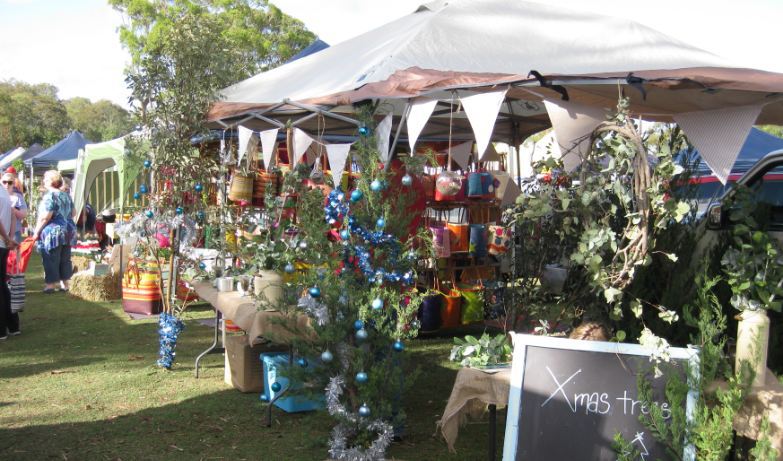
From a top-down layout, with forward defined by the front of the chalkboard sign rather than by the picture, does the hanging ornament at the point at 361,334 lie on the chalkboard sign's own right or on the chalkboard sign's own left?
on the chalkboard sign's own right

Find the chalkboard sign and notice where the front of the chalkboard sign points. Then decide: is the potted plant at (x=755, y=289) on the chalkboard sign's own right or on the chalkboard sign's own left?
on the chalkboard sign's own left

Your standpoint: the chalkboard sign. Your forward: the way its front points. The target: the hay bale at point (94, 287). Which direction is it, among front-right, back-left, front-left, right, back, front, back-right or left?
back-right

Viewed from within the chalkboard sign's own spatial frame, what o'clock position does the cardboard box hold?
The cardboard box is roughly at 4 o'clock from the chalkboard sign.

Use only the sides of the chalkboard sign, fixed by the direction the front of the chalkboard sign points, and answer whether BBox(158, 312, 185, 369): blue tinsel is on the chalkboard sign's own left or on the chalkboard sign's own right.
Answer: on the chalkboard sign's own right

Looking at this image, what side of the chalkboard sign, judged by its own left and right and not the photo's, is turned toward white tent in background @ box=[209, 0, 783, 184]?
back

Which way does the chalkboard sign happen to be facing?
toward the camera

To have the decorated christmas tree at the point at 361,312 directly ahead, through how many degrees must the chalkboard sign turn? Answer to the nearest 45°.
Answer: approximately 135° to its right

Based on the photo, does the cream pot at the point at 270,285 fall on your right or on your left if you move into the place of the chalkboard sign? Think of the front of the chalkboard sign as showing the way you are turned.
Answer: on your right

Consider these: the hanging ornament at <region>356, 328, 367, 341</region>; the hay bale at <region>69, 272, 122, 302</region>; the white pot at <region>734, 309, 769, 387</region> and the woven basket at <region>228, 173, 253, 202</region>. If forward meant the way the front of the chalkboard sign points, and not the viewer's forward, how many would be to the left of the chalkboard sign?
1

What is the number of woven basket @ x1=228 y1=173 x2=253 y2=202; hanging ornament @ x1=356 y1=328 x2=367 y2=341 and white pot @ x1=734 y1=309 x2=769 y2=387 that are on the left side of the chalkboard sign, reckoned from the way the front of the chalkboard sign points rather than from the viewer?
1
